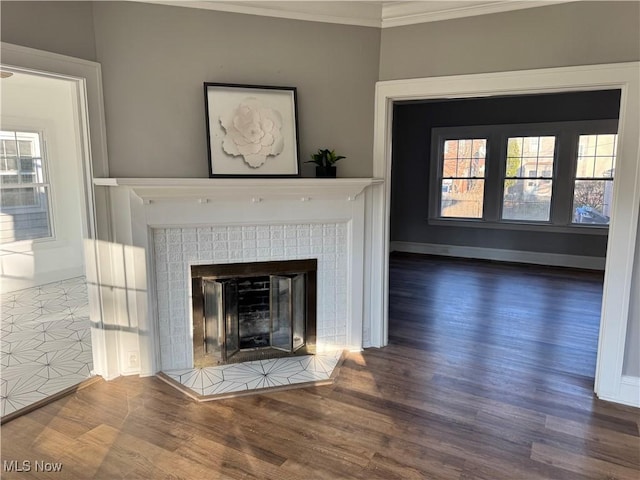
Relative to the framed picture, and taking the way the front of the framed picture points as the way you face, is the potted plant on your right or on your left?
on your left

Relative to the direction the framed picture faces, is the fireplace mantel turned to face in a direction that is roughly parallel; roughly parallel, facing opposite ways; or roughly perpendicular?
roughly parallel

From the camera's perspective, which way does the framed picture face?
toward the camera

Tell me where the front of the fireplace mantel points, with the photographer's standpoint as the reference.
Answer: facing the viewer

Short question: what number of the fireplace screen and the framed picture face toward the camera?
2

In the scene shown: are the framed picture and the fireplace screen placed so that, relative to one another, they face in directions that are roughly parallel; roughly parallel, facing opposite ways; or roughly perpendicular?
roughly parallel
